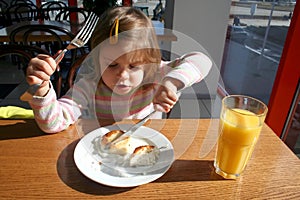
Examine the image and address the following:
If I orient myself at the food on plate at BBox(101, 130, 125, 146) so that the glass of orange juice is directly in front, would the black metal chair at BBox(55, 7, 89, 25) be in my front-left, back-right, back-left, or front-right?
back-left

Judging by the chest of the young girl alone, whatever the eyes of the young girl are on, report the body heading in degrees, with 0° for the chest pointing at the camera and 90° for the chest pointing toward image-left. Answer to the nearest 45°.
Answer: approximately 0°

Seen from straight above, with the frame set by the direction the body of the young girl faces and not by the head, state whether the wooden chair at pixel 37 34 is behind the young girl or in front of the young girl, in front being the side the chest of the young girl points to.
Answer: behind
